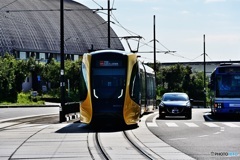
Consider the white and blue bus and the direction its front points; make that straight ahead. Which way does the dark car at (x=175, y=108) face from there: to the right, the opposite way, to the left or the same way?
the same way

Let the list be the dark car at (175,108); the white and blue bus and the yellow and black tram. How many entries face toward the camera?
3

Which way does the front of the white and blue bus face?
toward the camera

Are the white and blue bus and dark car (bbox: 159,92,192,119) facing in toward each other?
no

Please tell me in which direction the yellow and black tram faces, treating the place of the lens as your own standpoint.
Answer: facing the viewer

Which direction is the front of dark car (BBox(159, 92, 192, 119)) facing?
toward the camera

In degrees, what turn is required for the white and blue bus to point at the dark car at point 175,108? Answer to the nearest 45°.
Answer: approximately 90° to its right

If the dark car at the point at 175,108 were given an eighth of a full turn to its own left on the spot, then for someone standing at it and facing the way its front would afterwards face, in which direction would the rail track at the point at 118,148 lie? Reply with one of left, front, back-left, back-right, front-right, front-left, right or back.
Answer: front-right

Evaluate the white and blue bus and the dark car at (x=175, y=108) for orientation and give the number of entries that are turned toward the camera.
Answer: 2

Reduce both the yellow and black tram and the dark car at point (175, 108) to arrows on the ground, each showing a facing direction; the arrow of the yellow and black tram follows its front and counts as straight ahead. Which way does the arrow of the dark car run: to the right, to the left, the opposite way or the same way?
the same way

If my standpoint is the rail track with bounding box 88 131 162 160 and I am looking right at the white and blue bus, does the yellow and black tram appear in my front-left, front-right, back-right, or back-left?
front-left

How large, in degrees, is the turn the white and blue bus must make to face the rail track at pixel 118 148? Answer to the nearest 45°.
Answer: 0° — it already faces it

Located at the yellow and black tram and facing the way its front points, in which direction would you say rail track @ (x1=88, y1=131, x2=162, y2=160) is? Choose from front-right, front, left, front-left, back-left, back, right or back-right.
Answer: front
